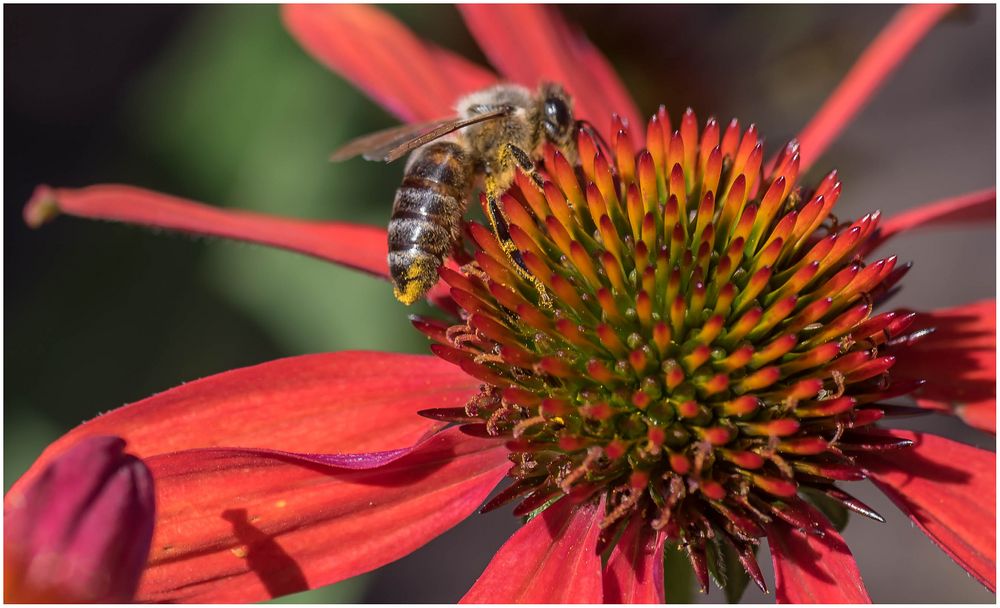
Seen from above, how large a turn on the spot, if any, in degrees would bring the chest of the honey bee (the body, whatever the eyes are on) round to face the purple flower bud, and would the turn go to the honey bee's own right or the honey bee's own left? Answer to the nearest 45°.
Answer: approximately 135° to the honey bee's own right

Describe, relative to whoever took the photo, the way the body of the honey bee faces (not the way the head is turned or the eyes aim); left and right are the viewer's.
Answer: facing to the right of the viewer
